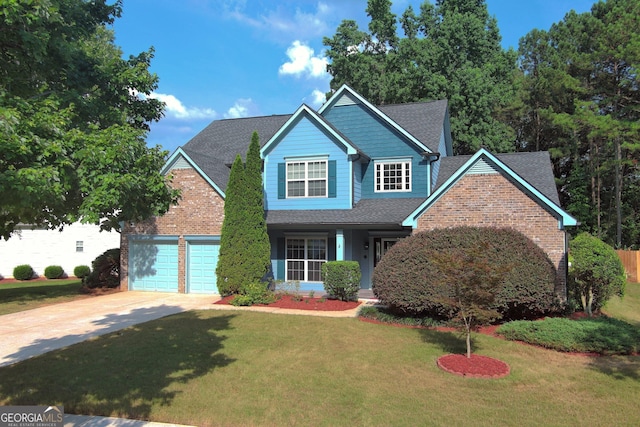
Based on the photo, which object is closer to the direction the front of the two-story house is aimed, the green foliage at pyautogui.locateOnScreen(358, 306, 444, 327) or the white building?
the green foliage

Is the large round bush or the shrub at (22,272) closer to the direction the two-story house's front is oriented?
the large round bush

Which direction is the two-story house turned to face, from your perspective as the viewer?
facing the viewer

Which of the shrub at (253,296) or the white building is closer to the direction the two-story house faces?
the shrub

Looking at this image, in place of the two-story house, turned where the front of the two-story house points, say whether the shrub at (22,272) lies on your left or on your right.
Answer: on your right
